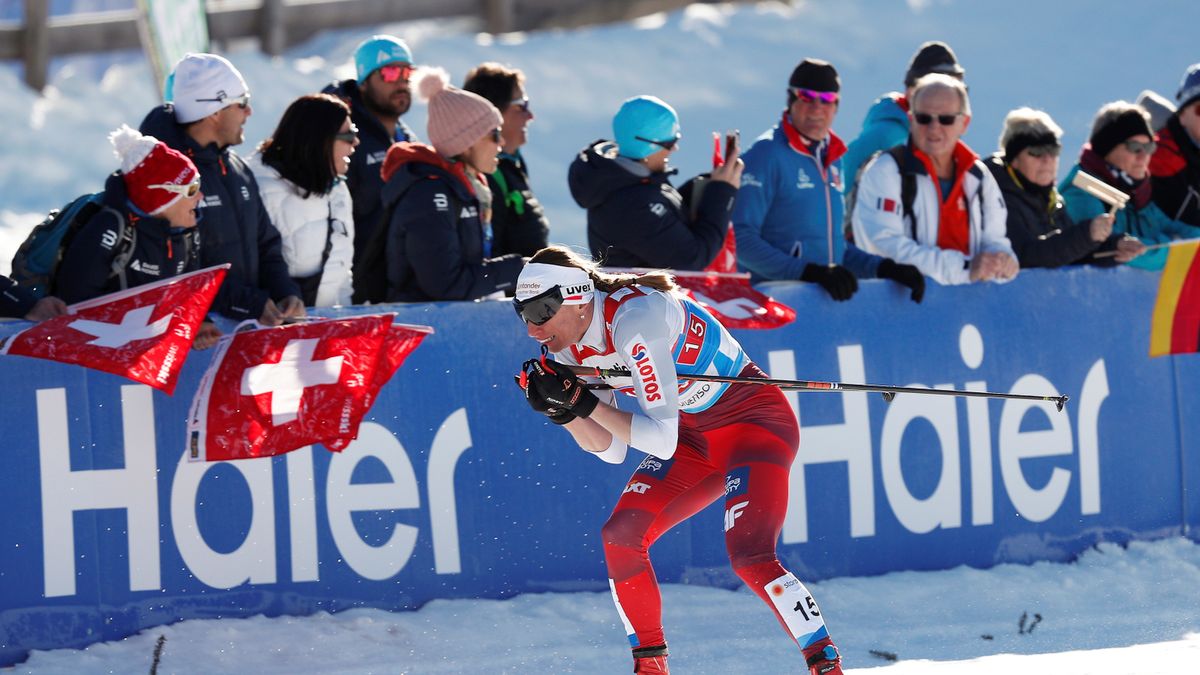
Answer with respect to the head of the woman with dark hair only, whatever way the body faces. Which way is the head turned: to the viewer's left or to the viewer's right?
to the viewer's right

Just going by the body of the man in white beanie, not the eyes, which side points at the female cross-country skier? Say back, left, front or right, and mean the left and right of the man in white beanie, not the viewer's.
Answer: front

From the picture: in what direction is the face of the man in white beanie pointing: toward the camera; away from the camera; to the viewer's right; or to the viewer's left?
to the viewer's right

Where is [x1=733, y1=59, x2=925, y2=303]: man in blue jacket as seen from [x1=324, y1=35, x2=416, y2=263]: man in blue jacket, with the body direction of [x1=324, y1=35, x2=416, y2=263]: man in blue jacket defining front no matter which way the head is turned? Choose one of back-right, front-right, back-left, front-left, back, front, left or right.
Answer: front-left

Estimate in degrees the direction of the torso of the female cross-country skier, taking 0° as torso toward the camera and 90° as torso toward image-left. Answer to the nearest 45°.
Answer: approximately 45°

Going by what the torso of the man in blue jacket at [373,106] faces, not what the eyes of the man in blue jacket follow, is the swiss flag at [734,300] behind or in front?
in front

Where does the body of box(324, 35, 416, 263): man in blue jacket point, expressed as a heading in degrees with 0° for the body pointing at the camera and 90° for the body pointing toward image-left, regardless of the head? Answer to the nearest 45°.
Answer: approximately 315°

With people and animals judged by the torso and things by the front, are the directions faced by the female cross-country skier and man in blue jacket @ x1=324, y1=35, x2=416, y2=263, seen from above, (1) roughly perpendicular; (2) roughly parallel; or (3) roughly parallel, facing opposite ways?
roughly perpendicular

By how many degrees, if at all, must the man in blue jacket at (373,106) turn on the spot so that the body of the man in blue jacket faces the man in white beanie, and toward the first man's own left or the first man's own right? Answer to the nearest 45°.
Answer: approximately 90° to the first man's own right

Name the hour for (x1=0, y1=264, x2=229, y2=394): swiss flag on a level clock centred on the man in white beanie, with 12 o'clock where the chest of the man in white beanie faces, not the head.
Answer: The swiss flag is roughly at 3 o'clock from the man in white beanie.

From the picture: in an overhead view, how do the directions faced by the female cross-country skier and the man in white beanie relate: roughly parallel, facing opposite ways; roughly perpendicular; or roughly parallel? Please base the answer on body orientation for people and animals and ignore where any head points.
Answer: roughly perpendicular

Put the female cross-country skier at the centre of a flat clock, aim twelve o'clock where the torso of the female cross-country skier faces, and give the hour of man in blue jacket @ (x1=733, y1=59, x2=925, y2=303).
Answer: The man in blue jacket is roughly at 5 o'clock from the female cross-country skier.

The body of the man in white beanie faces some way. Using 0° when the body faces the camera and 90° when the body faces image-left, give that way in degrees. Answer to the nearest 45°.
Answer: approximately 315°
